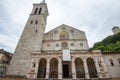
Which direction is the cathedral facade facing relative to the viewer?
toward the camera
